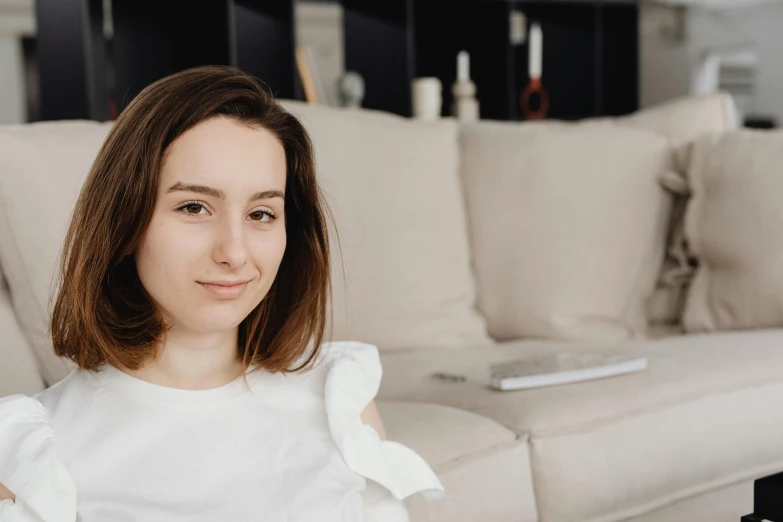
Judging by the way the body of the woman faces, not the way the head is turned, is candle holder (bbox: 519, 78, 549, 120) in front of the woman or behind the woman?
behind

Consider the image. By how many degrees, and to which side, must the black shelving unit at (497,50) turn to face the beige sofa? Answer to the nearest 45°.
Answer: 0° — it already faces it

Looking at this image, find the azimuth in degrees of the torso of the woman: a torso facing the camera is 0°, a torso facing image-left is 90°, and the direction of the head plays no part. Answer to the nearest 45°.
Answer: approximately 0°

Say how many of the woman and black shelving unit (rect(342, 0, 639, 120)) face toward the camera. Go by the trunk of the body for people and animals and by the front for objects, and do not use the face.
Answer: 2

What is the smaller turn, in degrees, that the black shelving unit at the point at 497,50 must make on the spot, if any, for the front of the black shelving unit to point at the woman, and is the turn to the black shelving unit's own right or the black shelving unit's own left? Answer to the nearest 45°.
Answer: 0° — it already faces them

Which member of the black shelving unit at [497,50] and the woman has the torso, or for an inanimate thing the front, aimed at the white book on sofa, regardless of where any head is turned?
the black shelving unit

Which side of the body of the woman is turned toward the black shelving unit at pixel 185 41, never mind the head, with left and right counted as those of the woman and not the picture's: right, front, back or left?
back
